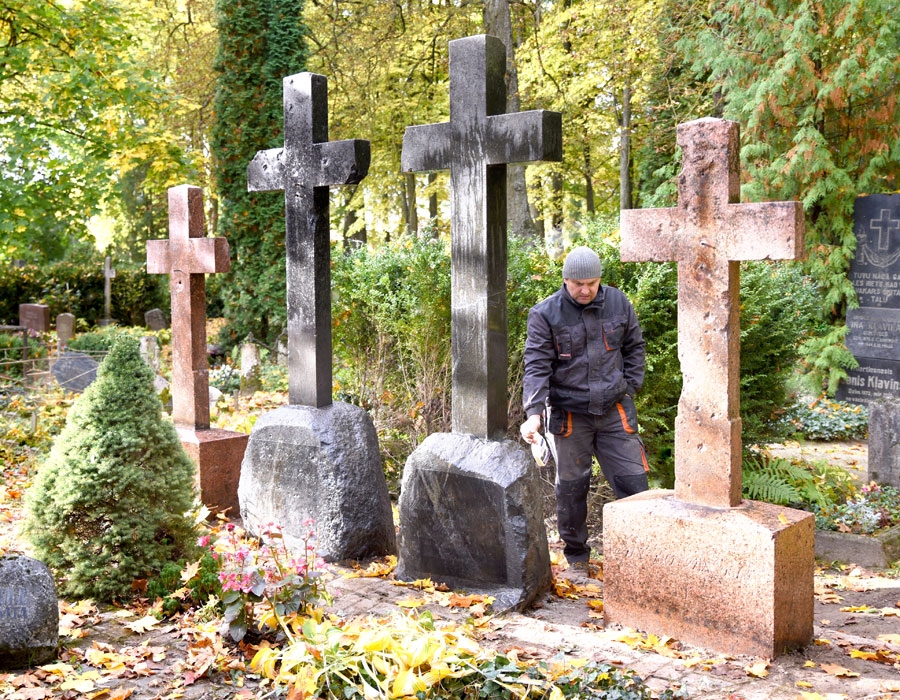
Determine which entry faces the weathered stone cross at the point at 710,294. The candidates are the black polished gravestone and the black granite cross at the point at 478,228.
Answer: the black polished gravestone

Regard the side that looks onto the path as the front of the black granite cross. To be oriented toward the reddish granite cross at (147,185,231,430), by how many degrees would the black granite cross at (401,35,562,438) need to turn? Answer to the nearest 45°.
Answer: approximately 90° to its right

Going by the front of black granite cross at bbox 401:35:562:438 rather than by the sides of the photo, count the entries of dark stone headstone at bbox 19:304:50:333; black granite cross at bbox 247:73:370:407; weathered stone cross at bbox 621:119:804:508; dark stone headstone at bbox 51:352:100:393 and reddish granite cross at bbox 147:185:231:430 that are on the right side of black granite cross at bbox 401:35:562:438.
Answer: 4

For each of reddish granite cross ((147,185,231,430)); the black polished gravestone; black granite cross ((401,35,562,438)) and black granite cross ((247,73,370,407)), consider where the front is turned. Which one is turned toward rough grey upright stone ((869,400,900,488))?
the black polished gravestone

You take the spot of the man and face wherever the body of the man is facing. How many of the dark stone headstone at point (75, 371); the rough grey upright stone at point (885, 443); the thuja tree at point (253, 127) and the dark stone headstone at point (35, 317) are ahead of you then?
0

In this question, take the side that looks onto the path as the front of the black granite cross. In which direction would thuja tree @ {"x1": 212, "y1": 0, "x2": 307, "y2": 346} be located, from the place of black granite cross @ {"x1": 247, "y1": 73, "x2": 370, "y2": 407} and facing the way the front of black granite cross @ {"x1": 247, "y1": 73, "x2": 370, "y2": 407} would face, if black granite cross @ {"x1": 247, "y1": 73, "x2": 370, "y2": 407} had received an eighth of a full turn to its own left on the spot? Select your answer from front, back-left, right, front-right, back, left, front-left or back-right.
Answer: back

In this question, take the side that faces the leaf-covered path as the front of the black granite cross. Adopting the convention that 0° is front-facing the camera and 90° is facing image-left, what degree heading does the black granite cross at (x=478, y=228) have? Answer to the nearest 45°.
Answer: approximately 45°

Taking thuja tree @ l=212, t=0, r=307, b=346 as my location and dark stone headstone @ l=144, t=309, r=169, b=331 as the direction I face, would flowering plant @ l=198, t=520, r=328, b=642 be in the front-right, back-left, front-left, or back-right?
back-left

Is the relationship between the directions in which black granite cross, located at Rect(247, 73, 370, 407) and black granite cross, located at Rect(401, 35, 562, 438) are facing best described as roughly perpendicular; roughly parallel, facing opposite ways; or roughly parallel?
roughly parallel

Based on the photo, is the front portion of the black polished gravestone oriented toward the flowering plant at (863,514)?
yes

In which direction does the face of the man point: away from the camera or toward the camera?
toward the camera

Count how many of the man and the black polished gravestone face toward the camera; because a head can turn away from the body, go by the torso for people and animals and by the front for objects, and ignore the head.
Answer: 2

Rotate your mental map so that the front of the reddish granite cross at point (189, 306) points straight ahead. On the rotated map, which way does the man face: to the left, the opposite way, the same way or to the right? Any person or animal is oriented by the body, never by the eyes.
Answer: the same way

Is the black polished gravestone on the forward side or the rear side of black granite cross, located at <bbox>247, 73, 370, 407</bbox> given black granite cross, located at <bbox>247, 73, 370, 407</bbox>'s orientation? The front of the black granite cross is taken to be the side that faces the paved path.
on the rear side

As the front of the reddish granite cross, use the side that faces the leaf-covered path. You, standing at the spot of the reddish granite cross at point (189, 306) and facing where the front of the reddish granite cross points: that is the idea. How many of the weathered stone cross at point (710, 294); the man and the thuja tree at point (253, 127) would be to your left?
2

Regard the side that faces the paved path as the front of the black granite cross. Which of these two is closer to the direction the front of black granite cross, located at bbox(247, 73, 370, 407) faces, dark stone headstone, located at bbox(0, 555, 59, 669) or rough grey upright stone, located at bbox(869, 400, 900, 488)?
the dark stone headstone

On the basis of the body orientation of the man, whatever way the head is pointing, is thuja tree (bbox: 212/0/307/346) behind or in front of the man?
behind

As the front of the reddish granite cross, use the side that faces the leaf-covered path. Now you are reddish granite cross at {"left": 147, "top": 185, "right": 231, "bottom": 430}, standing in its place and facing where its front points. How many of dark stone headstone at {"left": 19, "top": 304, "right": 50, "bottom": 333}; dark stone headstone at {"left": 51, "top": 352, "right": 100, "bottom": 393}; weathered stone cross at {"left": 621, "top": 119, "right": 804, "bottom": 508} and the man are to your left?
2

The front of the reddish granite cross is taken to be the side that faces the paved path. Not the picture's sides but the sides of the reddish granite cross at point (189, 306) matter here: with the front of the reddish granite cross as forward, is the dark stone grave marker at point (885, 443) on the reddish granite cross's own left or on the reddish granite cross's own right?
on the reddish granite cross's own left

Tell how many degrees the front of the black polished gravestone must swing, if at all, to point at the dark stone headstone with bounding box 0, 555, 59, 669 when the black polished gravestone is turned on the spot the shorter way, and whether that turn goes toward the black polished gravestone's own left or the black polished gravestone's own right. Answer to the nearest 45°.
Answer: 0° — it already faces it

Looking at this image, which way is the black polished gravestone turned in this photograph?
toward the camera

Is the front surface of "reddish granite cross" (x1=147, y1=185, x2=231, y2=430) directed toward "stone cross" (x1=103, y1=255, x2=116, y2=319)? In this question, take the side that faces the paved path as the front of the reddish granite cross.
no
